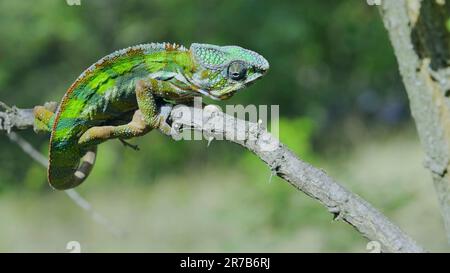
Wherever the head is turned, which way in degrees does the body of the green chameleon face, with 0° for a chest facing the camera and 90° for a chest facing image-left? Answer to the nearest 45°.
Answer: approximately 270°

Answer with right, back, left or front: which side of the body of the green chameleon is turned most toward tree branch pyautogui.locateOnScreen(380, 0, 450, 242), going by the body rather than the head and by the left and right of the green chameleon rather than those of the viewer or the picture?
front
